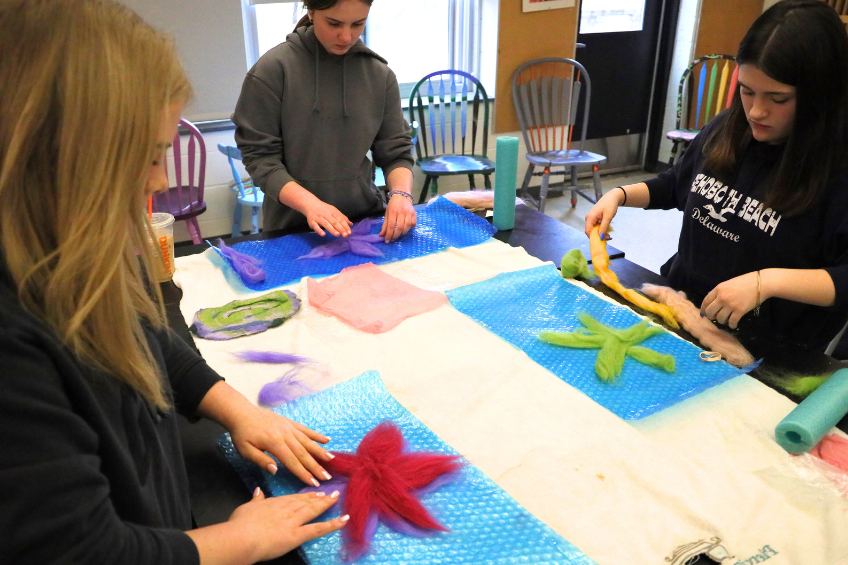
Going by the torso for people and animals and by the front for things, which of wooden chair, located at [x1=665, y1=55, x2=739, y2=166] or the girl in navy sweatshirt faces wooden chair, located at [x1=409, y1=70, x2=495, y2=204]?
wooden chair, located at [x1=665, y1=55, x2=739, y2=166]

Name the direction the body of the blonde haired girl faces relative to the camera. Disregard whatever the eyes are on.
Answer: to the viewer's right

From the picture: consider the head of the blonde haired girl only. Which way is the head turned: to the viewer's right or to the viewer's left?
to the viewer's right

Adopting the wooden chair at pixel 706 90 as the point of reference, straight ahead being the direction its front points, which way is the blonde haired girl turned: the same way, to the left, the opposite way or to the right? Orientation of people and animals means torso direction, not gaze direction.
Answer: the opposite way

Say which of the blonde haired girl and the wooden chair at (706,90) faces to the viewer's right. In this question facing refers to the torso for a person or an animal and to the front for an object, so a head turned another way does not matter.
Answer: the blonde haired girl
